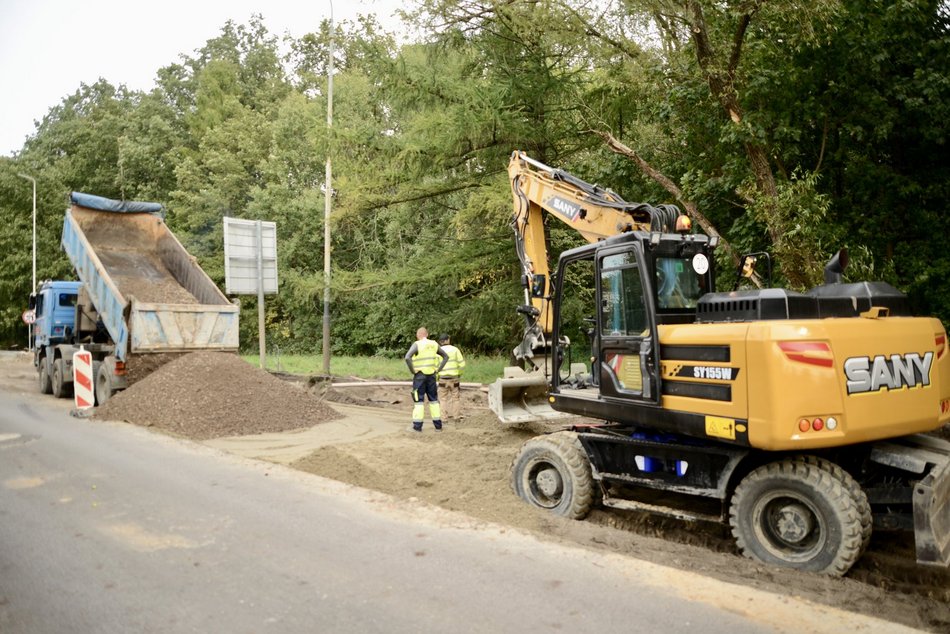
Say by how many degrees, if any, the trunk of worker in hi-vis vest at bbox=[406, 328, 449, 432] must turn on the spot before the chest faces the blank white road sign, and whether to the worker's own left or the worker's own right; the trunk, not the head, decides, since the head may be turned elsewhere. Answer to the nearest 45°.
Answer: approximately 45° to the worker's own left

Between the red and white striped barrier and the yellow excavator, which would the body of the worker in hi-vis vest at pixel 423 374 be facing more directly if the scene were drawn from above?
the red and white striped barrier

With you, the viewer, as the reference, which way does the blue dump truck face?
facing away from the viewer and to the left of the viewer

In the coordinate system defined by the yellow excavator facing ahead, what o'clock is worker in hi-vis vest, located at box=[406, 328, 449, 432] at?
The worker in hi-vis vest is roughly at 12 o'clock from the yellow excavator.

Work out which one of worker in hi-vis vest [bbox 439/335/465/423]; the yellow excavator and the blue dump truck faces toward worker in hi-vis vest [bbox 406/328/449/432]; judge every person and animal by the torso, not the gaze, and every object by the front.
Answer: the yellow excavator

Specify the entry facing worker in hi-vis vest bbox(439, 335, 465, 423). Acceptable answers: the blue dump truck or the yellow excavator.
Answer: the yellow excavator

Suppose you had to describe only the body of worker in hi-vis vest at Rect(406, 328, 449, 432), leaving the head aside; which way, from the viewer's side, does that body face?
away from the camera
